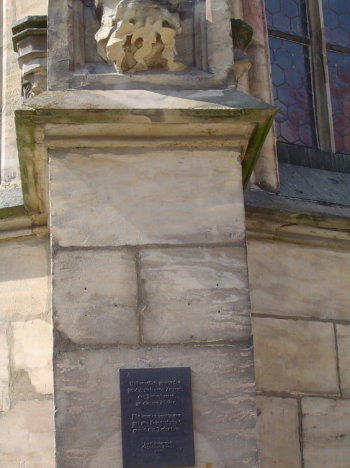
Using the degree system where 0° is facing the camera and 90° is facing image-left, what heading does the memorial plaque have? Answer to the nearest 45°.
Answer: approximately 0°
